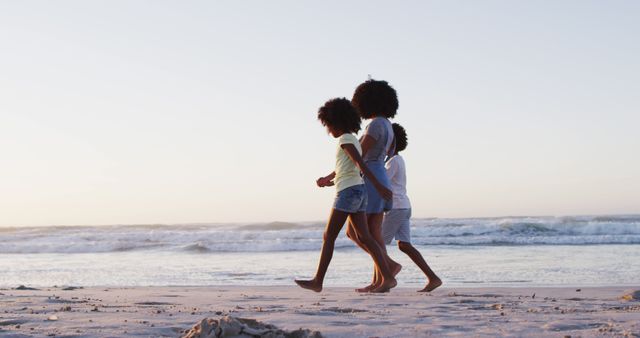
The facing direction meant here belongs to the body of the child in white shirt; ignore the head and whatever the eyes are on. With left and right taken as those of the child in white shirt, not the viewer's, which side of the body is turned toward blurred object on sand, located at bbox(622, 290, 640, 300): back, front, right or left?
back

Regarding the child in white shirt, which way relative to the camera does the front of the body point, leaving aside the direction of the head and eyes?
to the viewer's left
